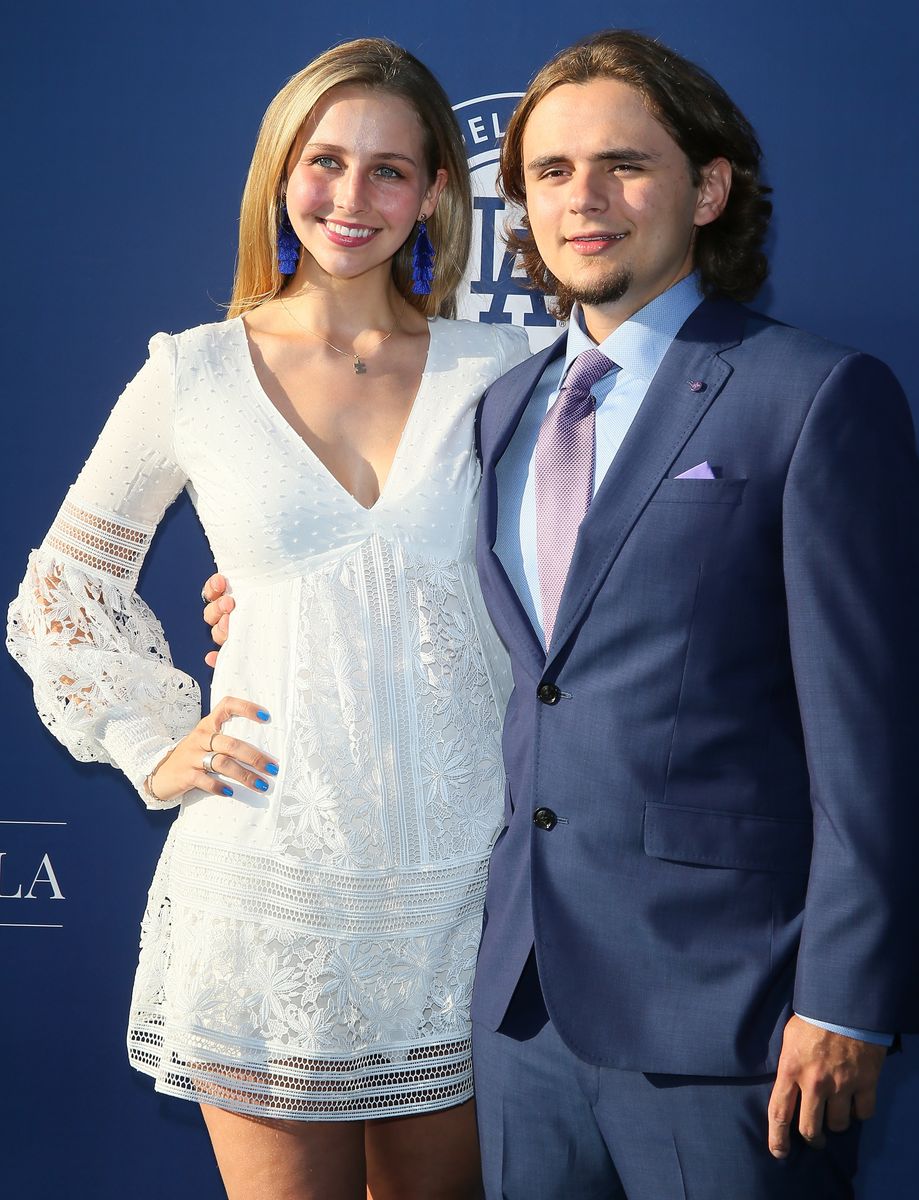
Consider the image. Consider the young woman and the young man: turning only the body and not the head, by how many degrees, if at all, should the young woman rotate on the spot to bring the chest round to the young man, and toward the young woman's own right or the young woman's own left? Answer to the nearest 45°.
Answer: approximately 45° to the young woman's own left

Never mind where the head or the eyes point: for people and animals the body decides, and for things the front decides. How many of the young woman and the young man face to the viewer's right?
0

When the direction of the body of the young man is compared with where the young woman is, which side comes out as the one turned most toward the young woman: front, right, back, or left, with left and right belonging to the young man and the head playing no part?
right

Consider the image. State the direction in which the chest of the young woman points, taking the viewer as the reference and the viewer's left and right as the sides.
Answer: facing the viewer

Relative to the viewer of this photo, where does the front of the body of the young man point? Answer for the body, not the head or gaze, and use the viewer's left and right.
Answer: facing the viewer and to the left of the viewer

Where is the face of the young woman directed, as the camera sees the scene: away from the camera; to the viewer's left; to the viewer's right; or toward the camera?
toward the camera
